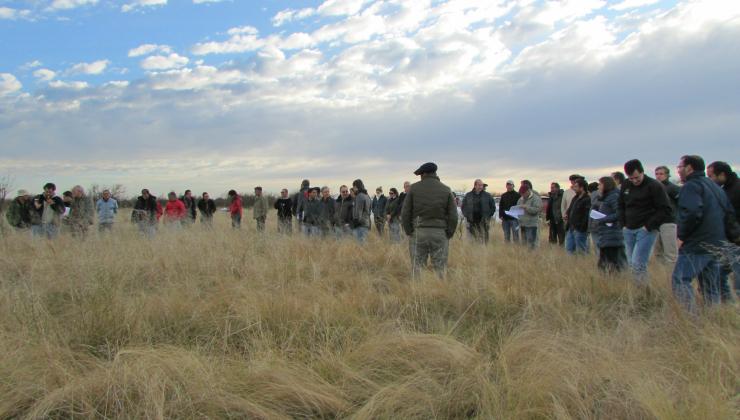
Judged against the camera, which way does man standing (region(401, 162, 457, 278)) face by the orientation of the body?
away from the camera

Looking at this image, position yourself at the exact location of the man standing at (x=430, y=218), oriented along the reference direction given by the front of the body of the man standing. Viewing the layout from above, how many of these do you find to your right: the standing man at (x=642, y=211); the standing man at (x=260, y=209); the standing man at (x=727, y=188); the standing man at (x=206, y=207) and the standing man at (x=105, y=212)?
2

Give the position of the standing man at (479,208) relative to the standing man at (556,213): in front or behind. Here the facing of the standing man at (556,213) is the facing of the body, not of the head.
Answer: in front

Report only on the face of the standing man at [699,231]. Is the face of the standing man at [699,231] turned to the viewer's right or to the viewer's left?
to the viewer's left

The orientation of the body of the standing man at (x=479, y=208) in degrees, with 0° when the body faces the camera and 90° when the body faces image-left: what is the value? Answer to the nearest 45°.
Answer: approximately 0°

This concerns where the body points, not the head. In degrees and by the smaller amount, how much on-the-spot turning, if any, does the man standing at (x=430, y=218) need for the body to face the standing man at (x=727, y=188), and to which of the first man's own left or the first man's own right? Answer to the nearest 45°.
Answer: approximately 90° to the first man's own right

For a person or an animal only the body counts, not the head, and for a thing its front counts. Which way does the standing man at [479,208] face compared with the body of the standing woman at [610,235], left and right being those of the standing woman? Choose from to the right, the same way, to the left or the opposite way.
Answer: to the left

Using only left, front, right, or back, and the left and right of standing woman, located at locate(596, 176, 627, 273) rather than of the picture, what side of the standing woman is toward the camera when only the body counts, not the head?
left

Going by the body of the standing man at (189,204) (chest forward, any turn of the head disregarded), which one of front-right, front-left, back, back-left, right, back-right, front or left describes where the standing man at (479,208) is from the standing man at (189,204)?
front-left

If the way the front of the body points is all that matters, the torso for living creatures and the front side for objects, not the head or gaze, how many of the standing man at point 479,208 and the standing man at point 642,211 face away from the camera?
0

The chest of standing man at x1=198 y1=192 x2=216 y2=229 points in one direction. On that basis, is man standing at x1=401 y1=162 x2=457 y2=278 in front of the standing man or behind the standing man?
in front
